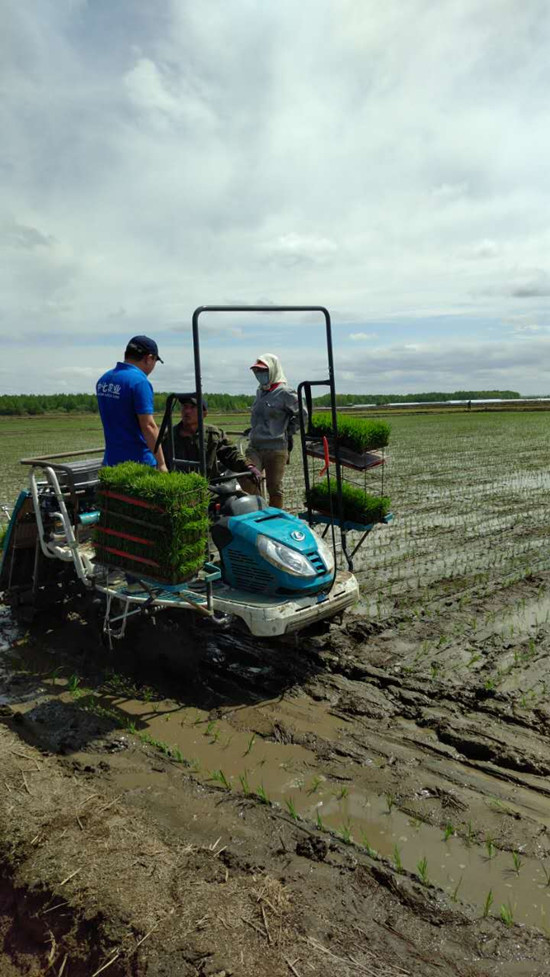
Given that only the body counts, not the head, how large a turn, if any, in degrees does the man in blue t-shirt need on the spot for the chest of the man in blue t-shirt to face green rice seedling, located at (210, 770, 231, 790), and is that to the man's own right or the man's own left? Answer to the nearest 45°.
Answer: approximately 135° to the man's own right

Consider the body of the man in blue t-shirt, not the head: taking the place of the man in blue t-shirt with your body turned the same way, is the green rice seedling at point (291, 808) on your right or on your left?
on your right

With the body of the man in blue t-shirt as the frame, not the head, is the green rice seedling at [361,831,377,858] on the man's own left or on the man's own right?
on the man's own right

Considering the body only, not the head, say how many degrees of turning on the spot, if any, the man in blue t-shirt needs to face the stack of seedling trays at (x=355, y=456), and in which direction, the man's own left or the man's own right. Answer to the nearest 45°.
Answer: approximately 45° to the man's own right

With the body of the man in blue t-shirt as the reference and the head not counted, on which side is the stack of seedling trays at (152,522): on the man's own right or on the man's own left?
on the man's own right

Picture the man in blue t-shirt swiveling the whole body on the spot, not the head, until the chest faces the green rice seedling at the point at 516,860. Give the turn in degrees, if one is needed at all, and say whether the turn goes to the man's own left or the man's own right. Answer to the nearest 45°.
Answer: approximately 90° to the man's own right

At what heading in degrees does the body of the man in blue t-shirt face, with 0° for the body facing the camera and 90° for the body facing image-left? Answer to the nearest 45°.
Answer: approximately 225°

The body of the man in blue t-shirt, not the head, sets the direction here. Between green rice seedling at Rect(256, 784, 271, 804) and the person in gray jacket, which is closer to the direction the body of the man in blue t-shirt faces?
the person in gray jacket

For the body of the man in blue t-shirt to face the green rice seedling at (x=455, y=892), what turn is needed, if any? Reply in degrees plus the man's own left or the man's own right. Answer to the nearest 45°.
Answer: approximately 135° to the man's own right

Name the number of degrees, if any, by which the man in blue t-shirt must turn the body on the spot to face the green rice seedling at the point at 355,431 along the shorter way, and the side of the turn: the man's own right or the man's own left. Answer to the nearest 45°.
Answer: approximately 45° to the man's own right
